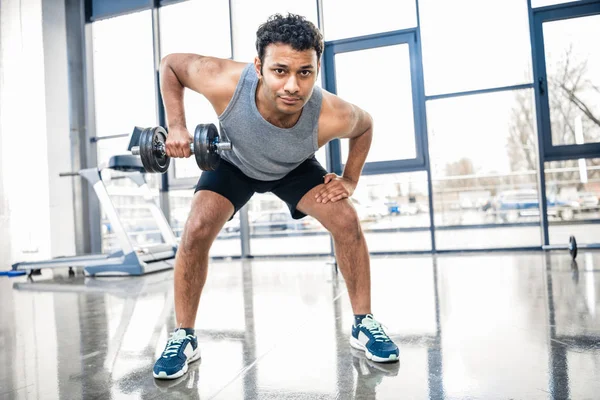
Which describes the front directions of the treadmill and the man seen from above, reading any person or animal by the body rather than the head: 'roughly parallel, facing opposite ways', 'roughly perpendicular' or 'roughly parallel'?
roughly perpendicular

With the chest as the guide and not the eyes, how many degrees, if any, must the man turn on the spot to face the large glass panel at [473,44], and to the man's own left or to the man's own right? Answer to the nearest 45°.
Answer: approximately 135° to the man's own left

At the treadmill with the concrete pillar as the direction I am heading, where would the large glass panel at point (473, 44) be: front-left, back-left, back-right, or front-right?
back-right

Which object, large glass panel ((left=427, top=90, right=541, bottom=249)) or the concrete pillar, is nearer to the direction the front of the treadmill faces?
the large glass panel

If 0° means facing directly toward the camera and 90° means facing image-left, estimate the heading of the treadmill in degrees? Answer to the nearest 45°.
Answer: approximately 315°

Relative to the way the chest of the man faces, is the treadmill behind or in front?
behind

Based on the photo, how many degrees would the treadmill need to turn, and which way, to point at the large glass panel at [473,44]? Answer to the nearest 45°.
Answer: approximately 45° to its left

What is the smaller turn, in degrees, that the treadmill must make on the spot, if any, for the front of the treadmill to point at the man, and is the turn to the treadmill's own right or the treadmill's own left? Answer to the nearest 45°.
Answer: approximately 45° to the treadmill's own right

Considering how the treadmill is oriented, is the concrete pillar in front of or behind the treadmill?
behind

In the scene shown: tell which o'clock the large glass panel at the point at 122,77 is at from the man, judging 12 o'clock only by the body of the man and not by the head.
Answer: The large glass panel is roughly at 5 o'clock from the man.
